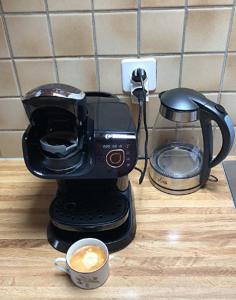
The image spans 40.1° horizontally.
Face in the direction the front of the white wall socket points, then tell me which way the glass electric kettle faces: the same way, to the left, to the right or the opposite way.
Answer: to the right

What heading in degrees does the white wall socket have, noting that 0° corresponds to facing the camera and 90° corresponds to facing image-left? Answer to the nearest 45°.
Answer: approximately 0°

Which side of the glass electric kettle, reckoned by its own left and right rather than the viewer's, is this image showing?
left
